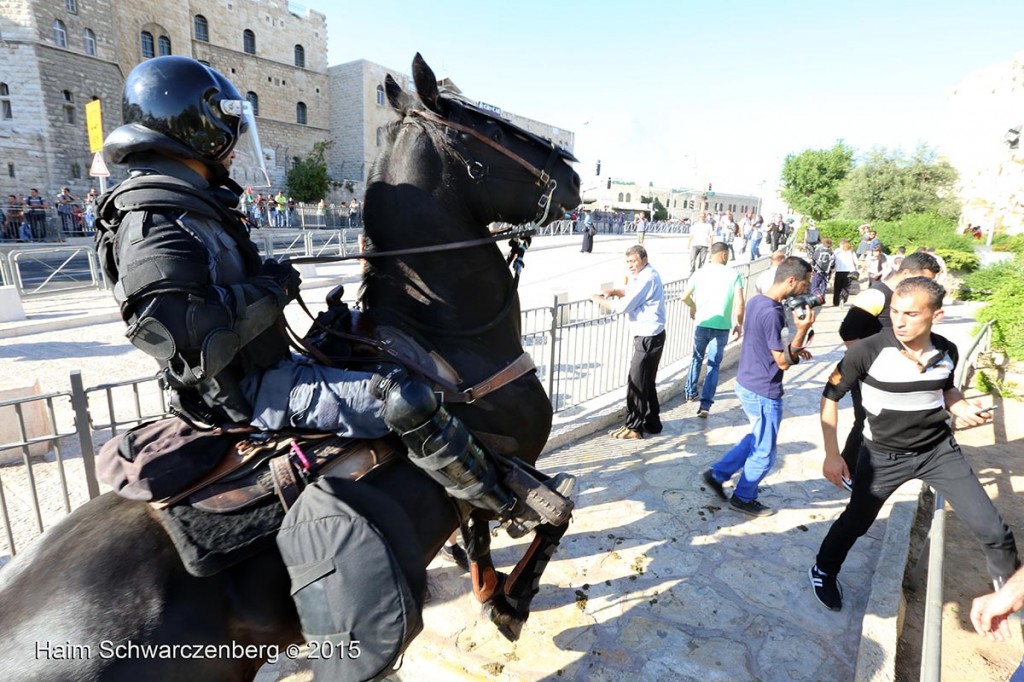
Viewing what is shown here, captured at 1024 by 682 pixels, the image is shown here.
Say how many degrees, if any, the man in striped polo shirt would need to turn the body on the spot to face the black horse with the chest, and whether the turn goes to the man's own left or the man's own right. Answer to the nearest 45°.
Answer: approximately 45° to the man's own right

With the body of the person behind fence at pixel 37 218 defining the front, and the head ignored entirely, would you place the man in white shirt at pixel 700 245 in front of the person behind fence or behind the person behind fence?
in front

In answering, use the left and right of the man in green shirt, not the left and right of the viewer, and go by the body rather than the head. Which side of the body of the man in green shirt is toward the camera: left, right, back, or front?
back

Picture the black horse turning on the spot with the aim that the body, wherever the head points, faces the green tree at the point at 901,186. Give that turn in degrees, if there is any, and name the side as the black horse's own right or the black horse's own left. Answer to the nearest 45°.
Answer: approximately 45° to the black horse's own left

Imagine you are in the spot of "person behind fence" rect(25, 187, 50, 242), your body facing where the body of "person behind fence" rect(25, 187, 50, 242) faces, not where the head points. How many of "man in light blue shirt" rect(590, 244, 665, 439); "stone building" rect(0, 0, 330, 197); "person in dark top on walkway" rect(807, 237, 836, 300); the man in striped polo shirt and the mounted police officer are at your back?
1

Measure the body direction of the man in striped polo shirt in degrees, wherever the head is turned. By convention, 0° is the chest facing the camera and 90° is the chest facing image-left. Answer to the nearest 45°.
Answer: approximately 0°

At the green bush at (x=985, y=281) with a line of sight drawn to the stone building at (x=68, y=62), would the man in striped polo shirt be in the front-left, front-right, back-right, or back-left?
front-left

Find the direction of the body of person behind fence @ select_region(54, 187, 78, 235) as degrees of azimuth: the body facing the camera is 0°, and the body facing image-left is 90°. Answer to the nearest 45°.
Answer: approximately 0°

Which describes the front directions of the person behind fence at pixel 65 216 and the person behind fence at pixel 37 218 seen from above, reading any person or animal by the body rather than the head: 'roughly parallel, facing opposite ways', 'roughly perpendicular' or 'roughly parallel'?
roughly parallel

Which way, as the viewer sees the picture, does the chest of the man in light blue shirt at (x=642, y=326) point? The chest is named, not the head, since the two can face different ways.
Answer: to the viewer's left

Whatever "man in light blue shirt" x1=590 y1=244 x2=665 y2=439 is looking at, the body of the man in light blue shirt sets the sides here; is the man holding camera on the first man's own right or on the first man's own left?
on the first man's own left

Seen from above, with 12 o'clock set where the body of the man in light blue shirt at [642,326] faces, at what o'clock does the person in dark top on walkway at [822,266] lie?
The person in dark top on walkway is roughly at 4 o'clock from the man in light blue shirt.

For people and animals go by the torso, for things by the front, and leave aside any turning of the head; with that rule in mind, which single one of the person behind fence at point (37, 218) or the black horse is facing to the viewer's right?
the black horse

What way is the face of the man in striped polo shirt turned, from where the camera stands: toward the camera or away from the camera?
toward the camera

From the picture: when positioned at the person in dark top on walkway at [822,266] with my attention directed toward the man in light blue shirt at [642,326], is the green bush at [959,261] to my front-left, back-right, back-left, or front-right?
back-left
